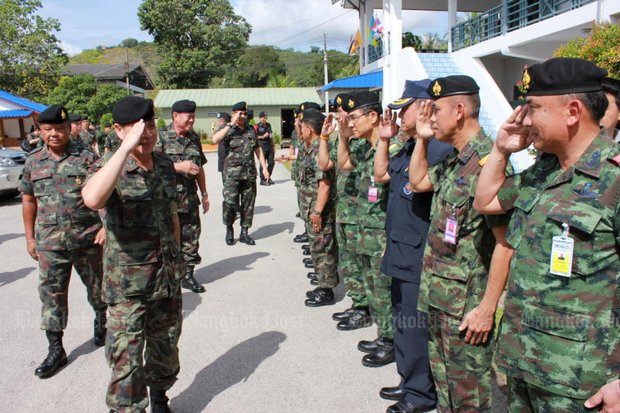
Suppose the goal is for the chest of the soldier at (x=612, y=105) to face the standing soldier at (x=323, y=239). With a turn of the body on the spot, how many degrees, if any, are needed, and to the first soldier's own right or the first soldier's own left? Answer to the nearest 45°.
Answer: approximately 90° to the soldier's own right

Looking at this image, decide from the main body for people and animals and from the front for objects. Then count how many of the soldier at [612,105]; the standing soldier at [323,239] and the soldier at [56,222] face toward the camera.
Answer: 1

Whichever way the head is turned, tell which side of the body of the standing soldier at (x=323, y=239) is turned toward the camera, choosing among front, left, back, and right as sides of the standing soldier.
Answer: left

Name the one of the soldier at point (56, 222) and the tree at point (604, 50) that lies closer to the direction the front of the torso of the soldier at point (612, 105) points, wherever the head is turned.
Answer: the soldier

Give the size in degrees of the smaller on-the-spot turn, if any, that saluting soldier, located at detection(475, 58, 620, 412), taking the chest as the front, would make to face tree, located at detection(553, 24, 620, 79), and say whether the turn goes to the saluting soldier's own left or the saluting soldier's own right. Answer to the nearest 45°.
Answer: approximately 135° to the saluting soldier's own right

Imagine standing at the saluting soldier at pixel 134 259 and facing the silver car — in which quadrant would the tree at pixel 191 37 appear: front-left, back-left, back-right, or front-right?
front-right

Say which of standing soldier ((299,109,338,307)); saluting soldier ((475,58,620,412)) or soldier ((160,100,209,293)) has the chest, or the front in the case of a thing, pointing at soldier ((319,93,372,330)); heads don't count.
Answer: soldier ((160,100,209,293))

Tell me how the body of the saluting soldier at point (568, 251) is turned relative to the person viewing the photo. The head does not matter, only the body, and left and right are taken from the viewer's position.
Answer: facing the viewer and to the left of the viewer

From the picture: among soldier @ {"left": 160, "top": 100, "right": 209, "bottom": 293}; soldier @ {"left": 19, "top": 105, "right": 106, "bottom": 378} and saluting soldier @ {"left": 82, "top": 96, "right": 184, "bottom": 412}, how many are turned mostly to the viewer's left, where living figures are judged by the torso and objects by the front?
0

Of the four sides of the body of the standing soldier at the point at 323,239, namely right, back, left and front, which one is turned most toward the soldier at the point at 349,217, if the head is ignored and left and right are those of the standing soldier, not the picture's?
left

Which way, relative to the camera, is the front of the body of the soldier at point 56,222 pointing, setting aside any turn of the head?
toward the camera

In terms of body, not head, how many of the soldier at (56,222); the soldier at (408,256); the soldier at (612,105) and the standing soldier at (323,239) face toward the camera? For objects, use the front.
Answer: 1

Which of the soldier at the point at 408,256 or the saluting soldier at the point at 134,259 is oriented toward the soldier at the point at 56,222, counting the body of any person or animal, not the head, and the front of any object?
the soldier at the point at 408,256

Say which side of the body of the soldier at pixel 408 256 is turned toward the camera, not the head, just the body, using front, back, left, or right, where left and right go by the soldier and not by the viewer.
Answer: left

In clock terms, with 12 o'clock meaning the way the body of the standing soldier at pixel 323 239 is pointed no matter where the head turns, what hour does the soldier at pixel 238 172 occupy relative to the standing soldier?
The soldier is roughly at 2 o'clock from the standing soldier.

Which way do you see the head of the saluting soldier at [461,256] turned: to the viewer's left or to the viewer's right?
to the viewer's left

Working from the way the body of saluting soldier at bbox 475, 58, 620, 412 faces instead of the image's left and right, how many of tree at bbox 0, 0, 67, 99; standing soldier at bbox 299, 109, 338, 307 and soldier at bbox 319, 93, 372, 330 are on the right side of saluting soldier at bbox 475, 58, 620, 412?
3

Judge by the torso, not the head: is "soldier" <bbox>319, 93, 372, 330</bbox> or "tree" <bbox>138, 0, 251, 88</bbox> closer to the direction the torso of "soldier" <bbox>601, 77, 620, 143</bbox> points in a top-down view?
the soldier

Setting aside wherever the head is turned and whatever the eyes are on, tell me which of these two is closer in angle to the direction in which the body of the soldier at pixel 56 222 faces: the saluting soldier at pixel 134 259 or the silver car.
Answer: the saluting soldier

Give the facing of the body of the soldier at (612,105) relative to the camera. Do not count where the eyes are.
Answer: to the viewer's left
